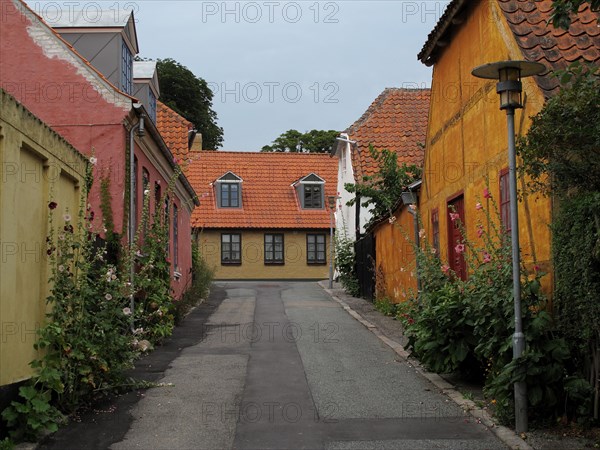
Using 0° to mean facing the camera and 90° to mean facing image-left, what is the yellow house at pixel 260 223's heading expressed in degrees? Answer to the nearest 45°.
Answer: approximately 0°

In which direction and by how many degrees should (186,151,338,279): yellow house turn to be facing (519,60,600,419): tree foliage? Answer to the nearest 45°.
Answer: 0° — it already faces it

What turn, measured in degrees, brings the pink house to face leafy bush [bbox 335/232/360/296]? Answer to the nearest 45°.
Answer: approximately 45° to its left

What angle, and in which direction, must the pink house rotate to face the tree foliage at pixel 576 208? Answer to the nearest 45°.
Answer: approximately 45° to its right

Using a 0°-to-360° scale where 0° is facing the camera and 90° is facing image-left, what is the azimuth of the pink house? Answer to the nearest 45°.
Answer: approximately 270°
